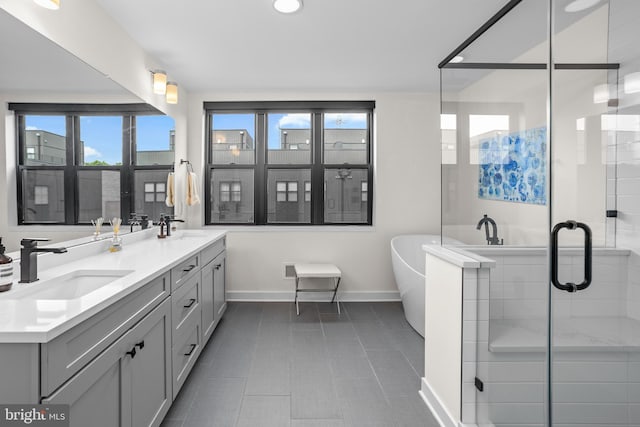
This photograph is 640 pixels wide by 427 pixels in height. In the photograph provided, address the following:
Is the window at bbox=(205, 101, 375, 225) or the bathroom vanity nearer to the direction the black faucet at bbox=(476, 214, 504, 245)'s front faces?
the bathroom vanity

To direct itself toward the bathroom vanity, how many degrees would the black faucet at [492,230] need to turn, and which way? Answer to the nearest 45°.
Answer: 0° — it already faces it

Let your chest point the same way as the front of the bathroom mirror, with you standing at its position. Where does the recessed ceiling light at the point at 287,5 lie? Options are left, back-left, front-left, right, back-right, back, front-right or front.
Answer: front-left

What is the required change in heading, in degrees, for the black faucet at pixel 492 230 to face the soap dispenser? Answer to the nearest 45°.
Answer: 0° — it already faces it

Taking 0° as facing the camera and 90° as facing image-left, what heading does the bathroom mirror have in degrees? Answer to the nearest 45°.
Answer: approximately 315°

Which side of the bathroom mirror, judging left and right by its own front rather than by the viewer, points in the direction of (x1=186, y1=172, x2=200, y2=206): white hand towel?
left

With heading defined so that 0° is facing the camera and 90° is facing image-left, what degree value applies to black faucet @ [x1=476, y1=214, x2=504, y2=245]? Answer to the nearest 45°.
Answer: approximately 45°
